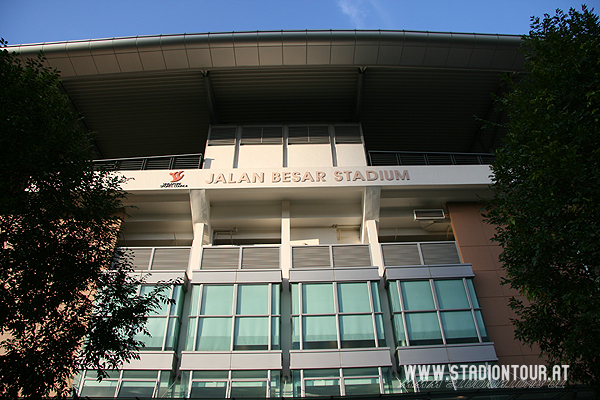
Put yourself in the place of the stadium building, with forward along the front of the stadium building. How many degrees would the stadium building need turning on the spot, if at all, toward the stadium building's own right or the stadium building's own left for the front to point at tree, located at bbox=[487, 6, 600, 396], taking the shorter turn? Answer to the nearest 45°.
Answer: approximately 45° to the stadium building's own left

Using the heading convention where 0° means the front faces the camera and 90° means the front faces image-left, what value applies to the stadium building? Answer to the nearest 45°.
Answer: approximately 0°

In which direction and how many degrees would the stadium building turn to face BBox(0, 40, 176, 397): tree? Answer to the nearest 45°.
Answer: approximately 45° to its right
